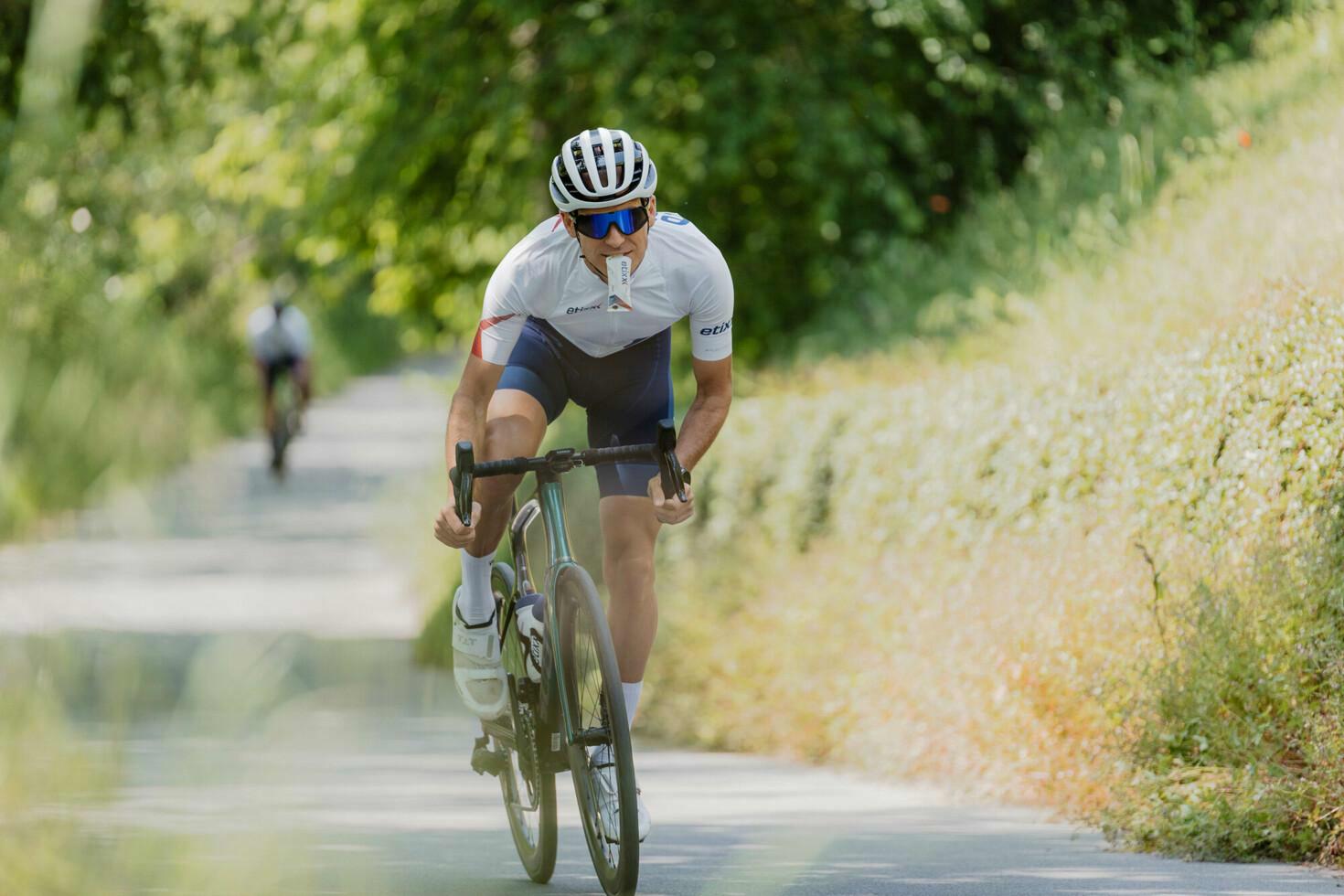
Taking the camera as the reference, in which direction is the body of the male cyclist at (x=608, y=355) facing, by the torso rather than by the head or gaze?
toward the camera

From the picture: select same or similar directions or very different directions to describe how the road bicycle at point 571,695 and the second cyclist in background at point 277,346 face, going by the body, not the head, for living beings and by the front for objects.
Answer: same or similar directions

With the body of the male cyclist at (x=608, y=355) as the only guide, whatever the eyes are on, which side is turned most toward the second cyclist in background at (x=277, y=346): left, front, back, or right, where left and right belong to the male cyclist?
back

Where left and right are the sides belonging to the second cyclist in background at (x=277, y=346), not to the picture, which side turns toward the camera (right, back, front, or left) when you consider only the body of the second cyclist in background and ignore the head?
front

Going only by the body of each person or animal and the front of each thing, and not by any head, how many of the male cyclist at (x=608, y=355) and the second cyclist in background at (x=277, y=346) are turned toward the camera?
2

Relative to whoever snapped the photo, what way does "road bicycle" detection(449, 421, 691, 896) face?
facing the viewer

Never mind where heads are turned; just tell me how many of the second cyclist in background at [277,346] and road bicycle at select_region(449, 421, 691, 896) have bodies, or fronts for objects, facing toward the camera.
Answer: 2

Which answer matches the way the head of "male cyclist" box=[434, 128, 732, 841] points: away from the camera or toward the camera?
toward the camera

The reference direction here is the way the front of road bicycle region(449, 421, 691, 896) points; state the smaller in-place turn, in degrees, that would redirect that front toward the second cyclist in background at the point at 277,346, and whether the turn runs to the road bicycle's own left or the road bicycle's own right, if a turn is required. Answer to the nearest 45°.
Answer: approximately 180°

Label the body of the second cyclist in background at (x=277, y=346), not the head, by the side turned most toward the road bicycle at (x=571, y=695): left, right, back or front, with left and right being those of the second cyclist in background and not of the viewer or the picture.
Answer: front

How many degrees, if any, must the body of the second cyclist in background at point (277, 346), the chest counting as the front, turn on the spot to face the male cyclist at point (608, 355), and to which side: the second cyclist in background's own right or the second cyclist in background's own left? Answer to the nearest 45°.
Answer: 0° — they already face them
